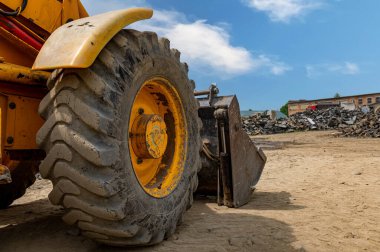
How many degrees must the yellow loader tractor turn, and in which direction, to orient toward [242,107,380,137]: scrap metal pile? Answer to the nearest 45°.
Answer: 0° — it already faces it

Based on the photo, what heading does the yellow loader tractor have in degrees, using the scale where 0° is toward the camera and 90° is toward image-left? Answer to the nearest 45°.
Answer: approximately 225°
